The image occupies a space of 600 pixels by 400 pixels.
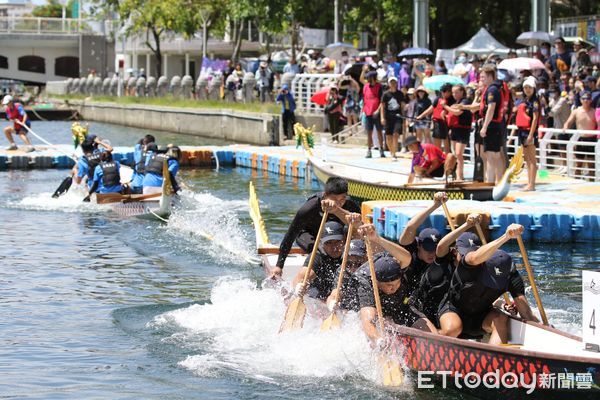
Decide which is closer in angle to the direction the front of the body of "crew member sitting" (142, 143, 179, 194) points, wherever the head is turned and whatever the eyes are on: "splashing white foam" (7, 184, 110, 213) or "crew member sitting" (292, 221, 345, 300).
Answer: the splashing white foam

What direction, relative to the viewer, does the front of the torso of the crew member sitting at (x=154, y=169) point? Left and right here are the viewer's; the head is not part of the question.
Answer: facing away from the viewer and to the left of the viewer

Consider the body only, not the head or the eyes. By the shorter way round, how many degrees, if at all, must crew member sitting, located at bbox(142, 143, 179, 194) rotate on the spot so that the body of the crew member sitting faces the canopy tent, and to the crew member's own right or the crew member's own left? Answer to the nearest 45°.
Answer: approximately 90° to the crew member's own right

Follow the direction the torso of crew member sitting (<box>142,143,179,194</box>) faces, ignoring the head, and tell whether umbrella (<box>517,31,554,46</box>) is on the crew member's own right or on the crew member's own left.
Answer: on the crew member's own right

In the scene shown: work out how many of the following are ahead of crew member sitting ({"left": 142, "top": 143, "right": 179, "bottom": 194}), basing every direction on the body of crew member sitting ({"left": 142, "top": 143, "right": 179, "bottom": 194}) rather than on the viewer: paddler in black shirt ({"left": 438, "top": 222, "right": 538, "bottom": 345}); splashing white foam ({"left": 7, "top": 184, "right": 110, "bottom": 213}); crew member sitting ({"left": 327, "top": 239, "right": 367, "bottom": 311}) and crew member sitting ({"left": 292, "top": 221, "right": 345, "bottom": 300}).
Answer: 1

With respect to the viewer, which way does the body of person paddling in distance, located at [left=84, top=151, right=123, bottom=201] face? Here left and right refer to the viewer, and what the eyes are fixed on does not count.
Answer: facing away from the viewer and to the left of the viewer

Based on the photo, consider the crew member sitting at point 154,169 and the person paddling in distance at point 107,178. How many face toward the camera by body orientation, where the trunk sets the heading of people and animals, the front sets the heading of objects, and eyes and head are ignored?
0

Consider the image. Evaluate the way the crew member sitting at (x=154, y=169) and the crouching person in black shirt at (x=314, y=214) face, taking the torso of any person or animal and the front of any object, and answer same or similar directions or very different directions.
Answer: very different directions
